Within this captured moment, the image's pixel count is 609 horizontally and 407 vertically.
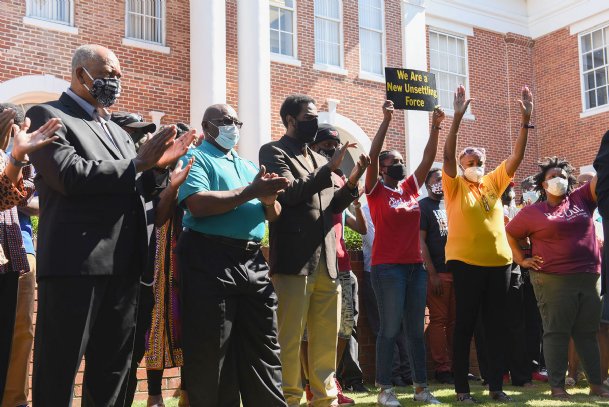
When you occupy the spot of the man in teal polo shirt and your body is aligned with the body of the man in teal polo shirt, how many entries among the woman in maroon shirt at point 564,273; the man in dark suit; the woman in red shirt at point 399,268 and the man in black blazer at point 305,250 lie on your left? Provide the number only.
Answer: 3

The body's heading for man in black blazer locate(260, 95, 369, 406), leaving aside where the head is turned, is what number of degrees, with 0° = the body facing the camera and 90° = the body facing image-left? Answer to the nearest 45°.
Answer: approximately 315°

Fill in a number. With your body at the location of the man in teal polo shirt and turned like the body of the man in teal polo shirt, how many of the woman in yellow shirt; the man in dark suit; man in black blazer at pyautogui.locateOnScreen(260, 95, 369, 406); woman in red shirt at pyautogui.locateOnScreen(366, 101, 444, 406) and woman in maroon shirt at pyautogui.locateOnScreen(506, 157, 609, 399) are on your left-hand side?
4

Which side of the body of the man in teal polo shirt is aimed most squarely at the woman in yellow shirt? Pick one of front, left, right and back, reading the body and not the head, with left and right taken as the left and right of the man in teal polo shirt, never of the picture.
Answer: left

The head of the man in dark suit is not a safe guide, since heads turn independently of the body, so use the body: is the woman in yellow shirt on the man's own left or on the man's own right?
on the man's own left

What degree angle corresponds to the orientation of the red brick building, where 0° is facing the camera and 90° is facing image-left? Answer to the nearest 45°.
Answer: approximately 315°
